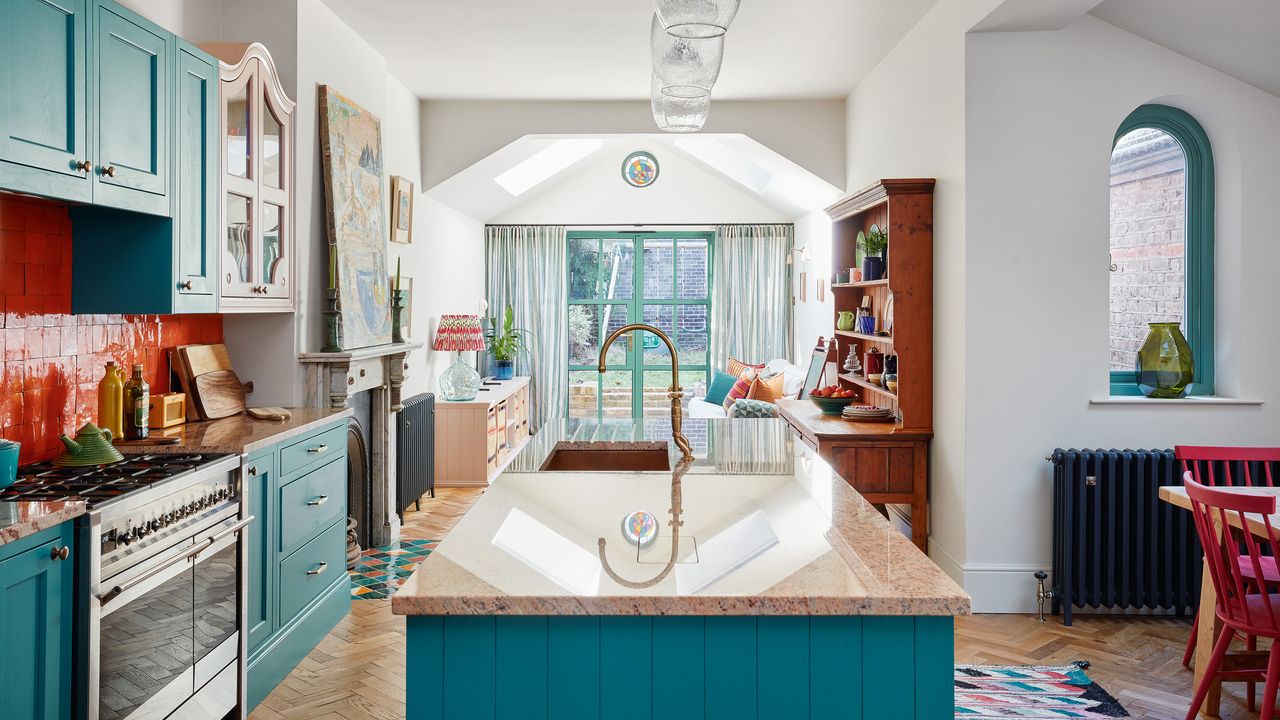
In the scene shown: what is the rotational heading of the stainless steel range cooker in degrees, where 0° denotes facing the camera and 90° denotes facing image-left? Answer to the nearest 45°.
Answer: approximately 315°

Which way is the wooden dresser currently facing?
to the viewer's left

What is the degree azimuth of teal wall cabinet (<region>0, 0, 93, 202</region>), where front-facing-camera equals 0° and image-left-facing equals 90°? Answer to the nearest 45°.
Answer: approximately 315°

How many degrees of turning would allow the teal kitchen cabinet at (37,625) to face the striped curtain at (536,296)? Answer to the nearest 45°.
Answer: approximately 90° to its left

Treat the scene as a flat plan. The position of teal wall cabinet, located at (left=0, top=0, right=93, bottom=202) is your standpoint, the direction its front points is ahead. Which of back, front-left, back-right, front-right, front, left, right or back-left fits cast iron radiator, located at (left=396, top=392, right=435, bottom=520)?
left

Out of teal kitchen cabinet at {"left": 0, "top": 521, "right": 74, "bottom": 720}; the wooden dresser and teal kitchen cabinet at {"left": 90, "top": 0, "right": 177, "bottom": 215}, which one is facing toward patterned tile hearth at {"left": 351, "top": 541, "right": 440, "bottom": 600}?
the wooden dresser

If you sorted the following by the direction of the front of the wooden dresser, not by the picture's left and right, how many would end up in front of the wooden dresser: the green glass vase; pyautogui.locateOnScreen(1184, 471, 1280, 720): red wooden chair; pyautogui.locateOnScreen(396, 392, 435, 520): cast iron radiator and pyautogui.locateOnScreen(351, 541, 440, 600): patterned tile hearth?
2

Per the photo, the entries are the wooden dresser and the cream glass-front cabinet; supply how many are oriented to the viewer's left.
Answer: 1

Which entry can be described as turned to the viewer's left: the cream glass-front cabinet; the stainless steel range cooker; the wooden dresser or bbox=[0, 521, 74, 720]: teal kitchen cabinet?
the wooden dresser

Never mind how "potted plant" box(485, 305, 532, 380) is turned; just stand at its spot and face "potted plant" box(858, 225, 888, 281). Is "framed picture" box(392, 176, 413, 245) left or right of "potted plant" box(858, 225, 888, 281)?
right

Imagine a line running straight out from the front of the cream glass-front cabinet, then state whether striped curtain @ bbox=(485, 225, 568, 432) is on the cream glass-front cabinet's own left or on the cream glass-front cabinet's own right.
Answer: on the cream glass-front cabinet's own left

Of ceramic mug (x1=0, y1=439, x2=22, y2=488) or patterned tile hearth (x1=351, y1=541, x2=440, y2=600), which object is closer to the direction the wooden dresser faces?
the patterned tile hearth

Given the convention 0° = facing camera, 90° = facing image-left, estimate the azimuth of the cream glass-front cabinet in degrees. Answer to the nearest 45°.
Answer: approximately 315°
